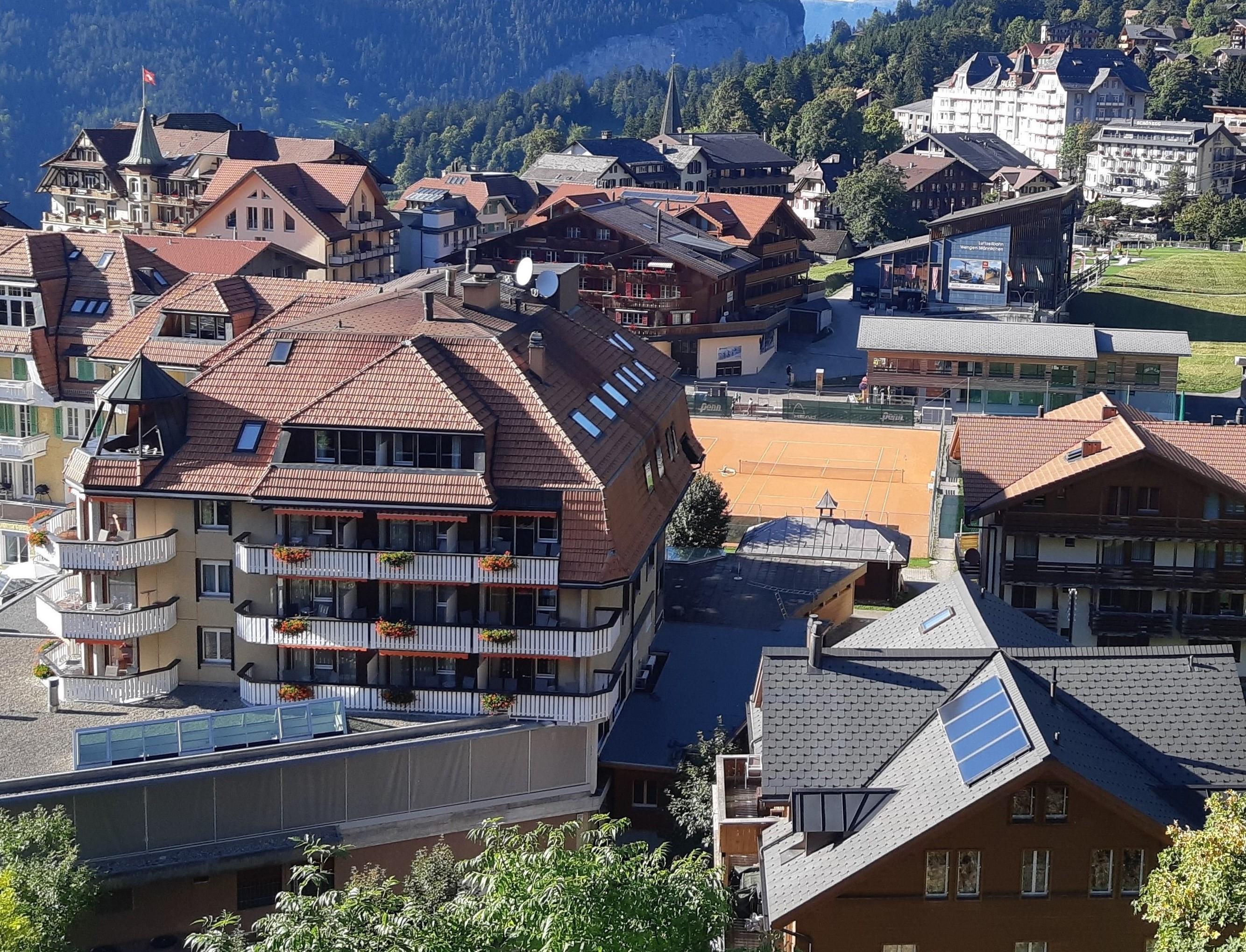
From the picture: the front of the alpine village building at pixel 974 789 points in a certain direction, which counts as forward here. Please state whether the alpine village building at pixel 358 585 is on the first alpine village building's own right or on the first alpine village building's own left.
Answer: on the first alpine village building's own right

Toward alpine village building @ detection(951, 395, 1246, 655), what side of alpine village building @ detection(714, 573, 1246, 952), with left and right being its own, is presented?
back

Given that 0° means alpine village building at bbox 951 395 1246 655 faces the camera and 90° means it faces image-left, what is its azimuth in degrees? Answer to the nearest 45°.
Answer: approximately 0°

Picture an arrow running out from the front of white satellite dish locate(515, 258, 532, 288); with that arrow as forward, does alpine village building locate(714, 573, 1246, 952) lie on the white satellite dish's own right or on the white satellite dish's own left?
on the white satellite dish's own left

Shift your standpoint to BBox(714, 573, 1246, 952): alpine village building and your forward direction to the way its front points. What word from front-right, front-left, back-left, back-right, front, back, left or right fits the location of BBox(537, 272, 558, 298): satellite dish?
back-right
